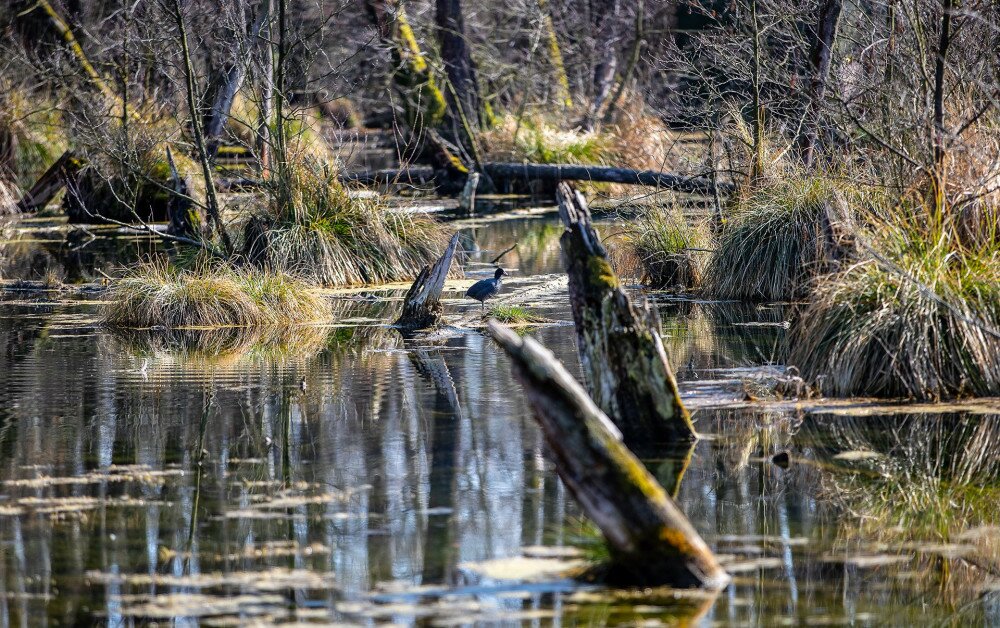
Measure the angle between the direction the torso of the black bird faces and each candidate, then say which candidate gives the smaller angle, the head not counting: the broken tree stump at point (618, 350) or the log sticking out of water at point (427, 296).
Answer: the broken tree stump

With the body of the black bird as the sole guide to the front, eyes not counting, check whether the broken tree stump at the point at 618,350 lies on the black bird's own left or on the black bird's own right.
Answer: on the black bird's own right

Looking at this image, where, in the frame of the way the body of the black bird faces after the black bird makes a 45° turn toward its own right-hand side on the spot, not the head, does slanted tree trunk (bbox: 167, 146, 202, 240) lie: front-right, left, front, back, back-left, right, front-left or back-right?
back

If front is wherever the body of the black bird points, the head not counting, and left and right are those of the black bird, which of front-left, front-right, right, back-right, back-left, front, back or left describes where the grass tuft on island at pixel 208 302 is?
back

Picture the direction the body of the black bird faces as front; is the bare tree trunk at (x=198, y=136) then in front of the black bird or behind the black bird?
behind

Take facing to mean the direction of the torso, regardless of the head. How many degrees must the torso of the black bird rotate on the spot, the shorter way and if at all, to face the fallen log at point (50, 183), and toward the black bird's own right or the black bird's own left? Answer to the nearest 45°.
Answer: approximately 135° to the black bird's own left

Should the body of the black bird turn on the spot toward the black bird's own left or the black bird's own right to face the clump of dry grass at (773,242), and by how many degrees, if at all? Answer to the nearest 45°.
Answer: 0° — it already faces it

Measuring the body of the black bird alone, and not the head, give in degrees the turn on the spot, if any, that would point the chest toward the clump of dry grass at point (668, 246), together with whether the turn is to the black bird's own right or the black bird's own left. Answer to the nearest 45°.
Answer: approximately 45° to the black bird's own left

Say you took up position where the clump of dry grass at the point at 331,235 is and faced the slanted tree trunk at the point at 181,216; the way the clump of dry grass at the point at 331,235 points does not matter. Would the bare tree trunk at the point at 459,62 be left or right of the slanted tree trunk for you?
right

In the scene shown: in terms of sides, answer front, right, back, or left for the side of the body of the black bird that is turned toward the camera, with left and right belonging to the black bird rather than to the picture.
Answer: right

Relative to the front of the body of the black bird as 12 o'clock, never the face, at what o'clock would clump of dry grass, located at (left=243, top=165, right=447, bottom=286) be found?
The clump of dry grass is roughly at 8 o'clock from the black bird.

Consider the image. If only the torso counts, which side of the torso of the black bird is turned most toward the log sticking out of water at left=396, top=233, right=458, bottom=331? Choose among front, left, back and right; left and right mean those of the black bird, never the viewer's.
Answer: back

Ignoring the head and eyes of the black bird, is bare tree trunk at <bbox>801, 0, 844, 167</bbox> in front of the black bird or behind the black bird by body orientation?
in front

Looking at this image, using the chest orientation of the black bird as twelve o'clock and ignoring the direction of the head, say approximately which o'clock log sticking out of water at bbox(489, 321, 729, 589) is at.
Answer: The log sticking out of water is roughly at 3 o'clock from the black bird.

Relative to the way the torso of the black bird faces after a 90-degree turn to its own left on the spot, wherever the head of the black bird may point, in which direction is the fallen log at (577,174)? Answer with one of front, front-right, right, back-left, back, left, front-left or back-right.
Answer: front

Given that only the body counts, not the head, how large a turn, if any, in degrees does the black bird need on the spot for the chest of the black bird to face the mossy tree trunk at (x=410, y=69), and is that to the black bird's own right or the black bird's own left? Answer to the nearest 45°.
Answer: approximately 90° to the black bird's own left

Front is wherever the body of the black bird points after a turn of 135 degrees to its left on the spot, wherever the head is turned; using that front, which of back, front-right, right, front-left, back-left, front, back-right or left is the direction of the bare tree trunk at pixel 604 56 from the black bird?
front-right
